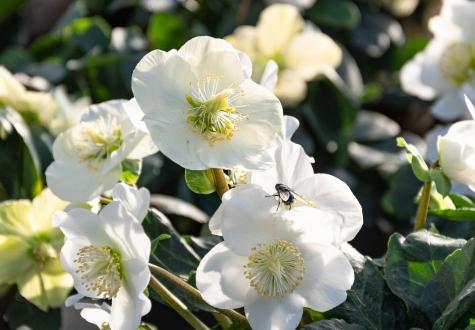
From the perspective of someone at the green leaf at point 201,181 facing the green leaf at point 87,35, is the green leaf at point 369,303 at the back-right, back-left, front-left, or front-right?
back-right

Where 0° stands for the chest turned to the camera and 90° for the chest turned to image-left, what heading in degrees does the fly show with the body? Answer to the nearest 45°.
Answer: approximately 135°

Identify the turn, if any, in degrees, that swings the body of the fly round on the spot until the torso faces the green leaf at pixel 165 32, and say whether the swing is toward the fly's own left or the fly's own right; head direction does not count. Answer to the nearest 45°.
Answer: approximately 45° to the fly's own right

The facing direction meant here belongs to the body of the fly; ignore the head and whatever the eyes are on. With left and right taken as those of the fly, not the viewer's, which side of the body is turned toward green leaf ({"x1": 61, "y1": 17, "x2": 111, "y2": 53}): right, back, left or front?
front

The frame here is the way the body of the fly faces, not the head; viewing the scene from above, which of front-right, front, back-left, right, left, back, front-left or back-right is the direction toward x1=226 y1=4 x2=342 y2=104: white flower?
front-right
